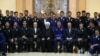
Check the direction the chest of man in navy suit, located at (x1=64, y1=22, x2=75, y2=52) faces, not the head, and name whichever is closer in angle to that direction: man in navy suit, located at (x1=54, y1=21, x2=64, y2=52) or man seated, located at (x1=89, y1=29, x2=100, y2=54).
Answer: the man seated

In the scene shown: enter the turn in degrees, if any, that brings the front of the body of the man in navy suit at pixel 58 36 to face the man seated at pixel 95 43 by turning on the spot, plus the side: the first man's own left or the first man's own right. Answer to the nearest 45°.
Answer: approximately 45° to the first man's own left

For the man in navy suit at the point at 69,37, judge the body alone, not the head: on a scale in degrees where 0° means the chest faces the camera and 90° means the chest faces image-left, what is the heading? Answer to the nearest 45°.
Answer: approximately 0°

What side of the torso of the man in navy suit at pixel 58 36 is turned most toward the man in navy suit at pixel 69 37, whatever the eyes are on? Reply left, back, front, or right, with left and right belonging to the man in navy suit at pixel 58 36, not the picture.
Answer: left

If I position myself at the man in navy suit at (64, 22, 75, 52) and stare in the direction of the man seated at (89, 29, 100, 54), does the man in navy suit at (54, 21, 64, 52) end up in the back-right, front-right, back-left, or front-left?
back-right

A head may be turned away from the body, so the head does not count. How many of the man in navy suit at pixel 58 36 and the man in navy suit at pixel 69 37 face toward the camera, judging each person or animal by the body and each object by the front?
2

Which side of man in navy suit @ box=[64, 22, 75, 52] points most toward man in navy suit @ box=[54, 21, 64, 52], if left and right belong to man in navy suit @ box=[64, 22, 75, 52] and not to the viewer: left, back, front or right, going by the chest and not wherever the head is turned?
right

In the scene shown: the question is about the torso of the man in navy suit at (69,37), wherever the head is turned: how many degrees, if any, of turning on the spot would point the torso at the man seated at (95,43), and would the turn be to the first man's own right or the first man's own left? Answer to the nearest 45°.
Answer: approximately 45° to the first man's own left
